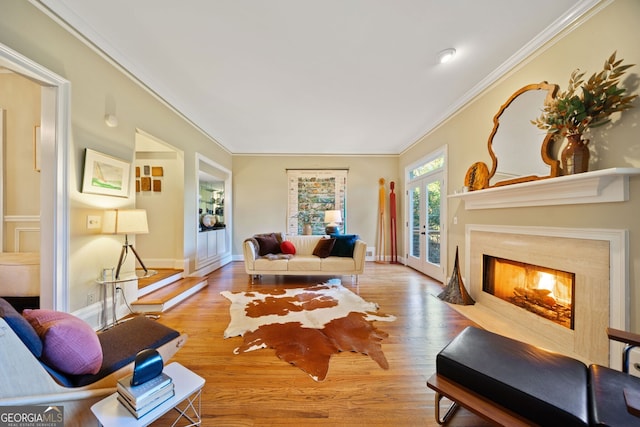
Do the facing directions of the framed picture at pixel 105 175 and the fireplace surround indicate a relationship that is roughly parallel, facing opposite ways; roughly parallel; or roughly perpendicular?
roughly parallel, facing opposite ways

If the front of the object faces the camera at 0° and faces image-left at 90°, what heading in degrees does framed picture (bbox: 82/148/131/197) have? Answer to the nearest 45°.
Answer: approximately 315°

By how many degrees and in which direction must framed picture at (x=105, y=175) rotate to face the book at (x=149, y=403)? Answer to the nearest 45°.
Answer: approximately 45° to its right

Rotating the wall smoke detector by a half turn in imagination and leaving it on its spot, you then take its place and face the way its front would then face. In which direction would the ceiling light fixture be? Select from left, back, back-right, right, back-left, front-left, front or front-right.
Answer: back

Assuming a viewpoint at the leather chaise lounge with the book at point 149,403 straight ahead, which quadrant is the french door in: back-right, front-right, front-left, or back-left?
back-right

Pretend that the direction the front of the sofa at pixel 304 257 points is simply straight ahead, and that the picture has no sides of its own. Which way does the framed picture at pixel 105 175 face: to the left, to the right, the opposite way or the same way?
to the left

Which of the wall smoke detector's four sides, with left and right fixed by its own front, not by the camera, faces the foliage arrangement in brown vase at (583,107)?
front

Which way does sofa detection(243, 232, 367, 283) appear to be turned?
toward the camera

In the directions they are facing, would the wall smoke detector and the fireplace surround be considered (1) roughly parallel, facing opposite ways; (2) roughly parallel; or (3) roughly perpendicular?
roughly parallel, facing opposite ways

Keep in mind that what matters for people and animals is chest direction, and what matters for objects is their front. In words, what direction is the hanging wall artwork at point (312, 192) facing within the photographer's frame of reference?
facing the viewer

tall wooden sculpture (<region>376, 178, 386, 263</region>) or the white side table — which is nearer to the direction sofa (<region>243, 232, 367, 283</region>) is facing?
the white side table

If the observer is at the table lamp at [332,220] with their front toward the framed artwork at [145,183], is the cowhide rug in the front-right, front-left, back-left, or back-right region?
front-left

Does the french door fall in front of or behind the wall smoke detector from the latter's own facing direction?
in front

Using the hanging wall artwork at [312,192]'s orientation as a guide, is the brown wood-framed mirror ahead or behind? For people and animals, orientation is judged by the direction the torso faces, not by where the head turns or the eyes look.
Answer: ahead

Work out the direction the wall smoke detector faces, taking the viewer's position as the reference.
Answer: facing the viewer and to the right of the viewer

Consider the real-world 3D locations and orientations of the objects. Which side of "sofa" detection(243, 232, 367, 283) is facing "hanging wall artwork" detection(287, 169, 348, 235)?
back

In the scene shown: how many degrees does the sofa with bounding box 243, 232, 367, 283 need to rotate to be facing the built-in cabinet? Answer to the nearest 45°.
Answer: approximately 135° to its right

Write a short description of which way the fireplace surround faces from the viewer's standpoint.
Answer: facing the viewer and to the left of the viewer

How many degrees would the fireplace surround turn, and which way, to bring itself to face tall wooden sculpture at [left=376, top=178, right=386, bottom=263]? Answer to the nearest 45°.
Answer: approximately 90° to its right

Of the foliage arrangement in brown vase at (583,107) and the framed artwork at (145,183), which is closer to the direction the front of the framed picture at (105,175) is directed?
the foliage arrangement in brown vase
